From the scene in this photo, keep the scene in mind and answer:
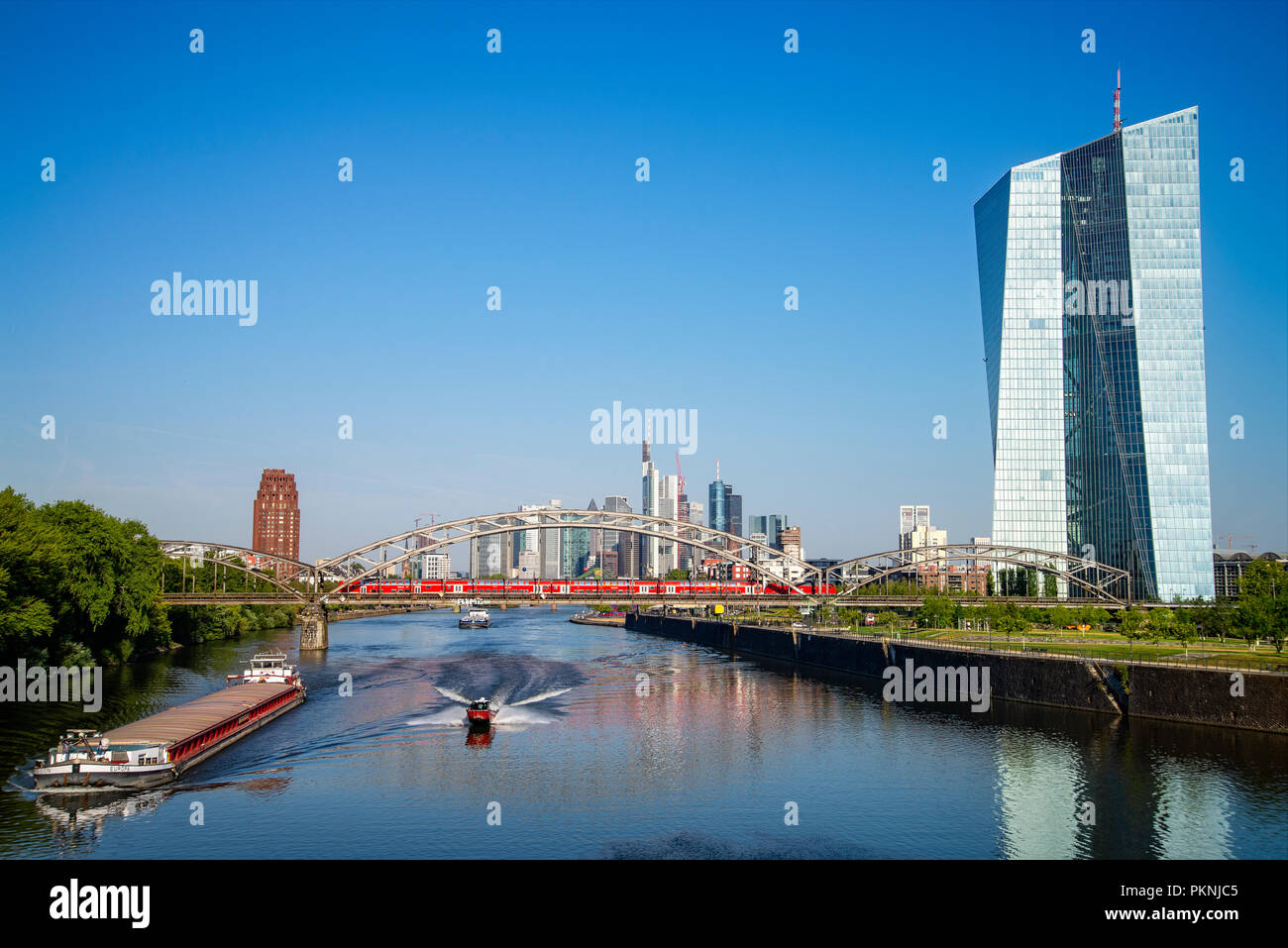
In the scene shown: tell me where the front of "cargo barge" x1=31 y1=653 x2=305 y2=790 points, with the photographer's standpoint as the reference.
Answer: facing the viewer and to the left of the viewer
